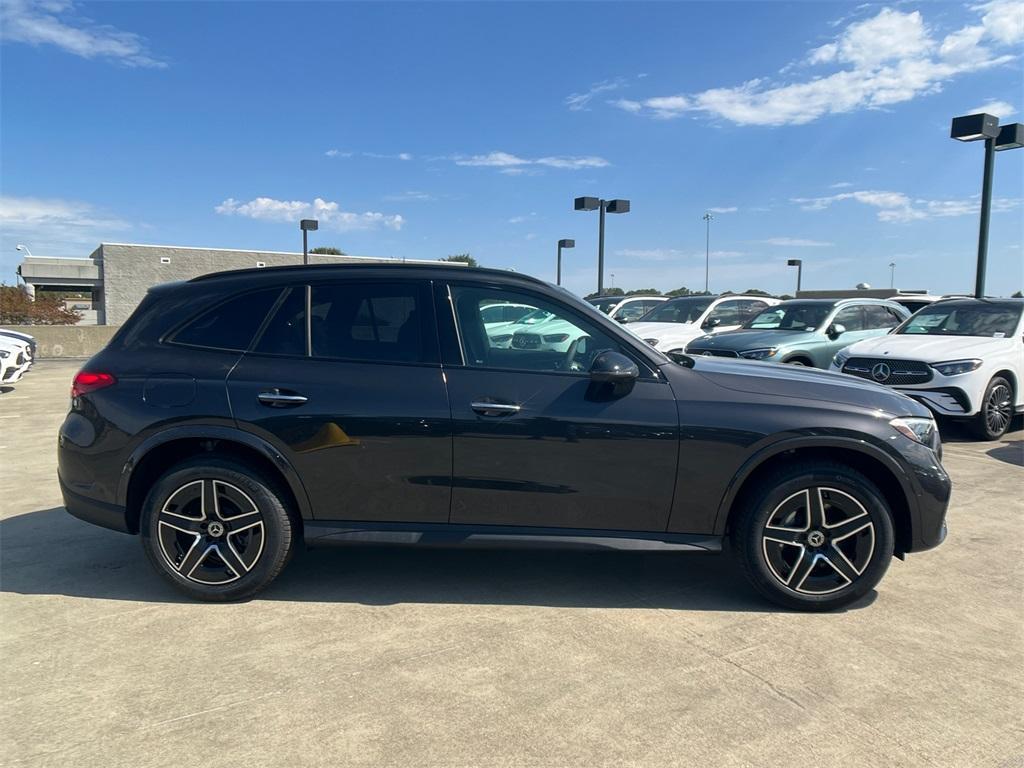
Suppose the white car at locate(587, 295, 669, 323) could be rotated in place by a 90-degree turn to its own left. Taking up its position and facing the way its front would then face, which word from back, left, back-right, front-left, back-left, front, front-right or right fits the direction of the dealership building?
back

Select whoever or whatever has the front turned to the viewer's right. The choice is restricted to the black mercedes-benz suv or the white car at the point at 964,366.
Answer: the black mercedes-benz suv

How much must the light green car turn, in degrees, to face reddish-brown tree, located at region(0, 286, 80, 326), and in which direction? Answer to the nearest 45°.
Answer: approximately 45° to its right

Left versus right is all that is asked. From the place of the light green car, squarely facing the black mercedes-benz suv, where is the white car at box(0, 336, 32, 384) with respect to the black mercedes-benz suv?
right

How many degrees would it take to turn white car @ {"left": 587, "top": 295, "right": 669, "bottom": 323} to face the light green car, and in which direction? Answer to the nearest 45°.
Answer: approximately 90° to its left

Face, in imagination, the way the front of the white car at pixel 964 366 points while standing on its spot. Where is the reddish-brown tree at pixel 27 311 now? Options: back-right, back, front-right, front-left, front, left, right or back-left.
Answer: front-right

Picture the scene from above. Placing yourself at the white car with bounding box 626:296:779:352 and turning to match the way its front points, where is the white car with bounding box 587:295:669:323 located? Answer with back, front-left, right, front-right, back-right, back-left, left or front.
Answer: right

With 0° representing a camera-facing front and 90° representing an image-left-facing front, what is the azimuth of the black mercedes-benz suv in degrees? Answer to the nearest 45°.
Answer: approximately 270°

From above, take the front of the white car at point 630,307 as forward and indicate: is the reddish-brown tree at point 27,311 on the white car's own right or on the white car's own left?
on the white car's own right

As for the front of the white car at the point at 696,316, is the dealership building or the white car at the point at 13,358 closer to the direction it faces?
the white car

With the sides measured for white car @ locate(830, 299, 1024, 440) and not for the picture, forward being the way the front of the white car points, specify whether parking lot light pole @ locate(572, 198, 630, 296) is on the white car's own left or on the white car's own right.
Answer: on the white car's own right

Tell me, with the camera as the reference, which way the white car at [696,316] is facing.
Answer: facing the viewer and to the left of the viewer

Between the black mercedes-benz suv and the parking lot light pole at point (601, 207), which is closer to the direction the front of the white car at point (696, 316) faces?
the black mercedes-benz suv

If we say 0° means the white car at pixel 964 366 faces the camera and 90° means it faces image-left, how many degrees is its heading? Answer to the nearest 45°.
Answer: approximately 45°

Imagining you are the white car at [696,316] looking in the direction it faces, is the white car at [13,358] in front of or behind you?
in front
